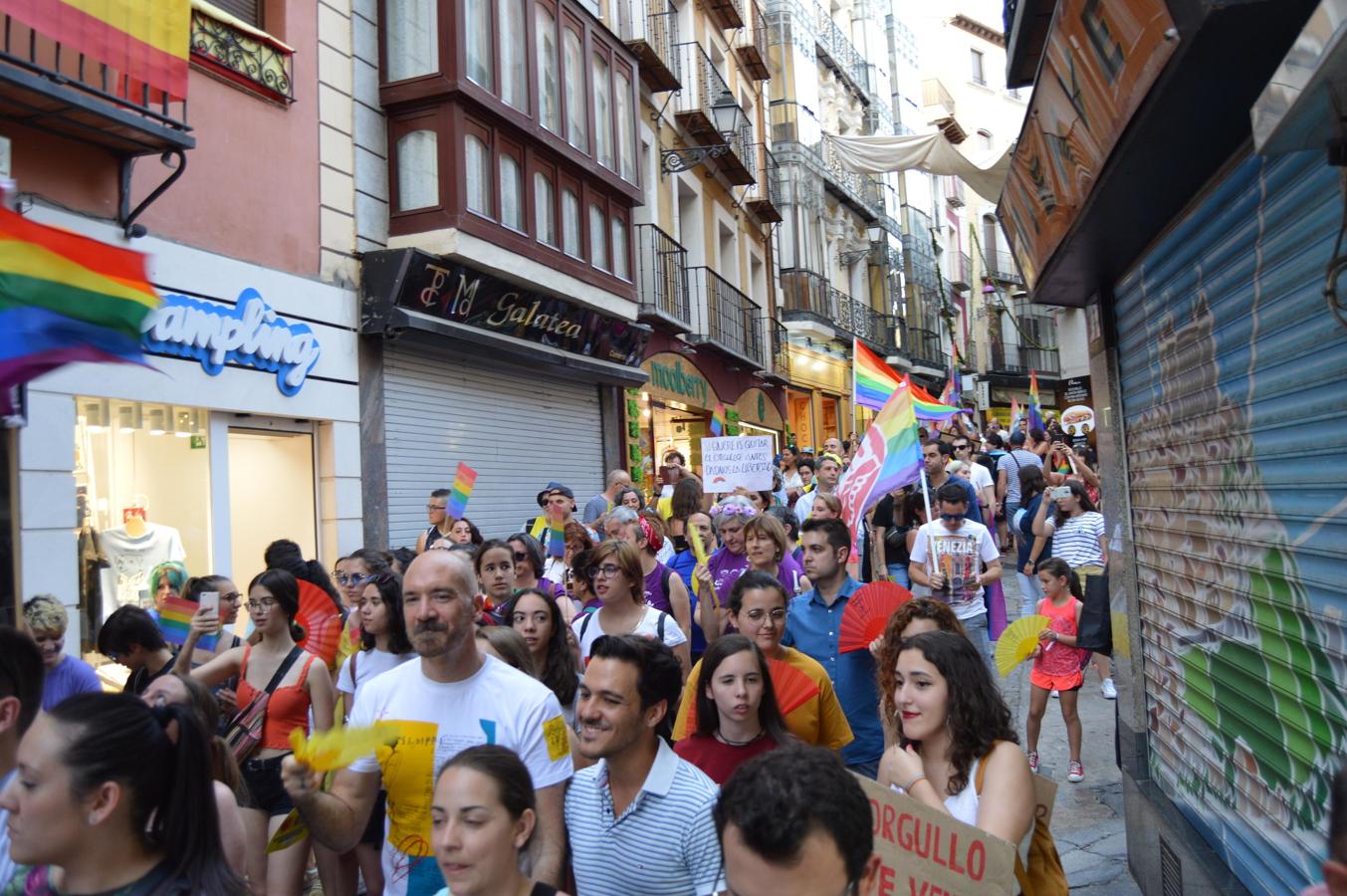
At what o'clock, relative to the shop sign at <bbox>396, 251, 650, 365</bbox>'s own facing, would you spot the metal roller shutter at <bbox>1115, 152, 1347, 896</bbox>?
The metal roller shutter is roughly at 1 o'clock from the shop sign.

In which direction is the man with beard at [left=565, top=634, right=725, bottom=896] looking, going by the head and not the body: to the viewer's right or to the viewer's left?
to the viewer's left

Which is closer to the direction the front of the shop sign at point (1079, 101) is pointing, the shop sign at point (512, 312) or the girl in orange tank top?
the girl in orange tank top

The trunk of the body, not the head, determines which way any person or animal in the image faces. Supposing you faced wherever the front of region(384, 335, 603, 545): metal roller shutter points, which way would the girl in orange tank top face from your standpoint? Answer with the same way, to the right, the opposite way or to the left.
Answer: to the right

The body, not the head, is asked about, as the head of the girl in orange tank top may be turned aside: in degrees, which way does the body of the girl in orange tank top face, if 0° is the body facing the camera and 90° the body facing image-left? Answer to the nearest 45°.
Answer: approximately 45°

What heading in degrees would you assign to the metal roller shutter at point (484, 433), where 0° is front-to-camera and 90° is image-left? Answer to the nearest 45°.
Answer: approximately 315°

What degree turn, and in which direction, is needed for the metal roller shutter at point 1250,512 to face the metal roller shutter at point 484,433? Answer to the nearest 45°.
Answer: approximately 90° to its right

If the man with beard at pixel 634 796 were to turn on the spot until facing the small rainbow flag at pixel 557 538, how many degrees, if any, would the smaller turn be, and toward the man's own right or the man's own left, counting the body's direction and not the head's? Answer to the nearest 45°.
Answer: approximately 135° to the man's own right

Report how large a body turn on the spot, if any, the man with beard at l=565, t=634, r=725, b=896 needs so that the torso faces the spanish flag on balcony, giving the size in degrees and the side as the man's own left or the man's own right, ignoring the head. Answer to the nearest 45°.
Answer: approximately 90° to the man's own right

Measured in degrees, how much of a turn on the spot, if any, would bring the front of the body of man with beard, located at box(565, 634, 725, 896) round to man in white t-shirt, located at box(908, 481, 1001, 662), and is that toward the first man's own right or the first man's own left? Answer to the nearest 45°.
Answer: approximately 180°

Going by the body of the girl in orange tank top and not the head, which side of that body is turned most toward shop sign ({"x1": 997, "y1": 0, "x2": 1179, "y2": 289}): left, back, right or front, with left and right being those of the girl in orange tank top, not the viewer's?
left
